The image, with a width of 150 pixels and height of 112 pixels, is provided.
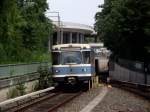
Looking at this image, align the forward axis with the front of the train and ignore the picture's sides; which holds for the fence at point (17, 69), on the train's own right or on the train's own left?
on the train's own right

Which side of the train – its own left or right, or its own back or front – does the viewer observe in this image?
front
